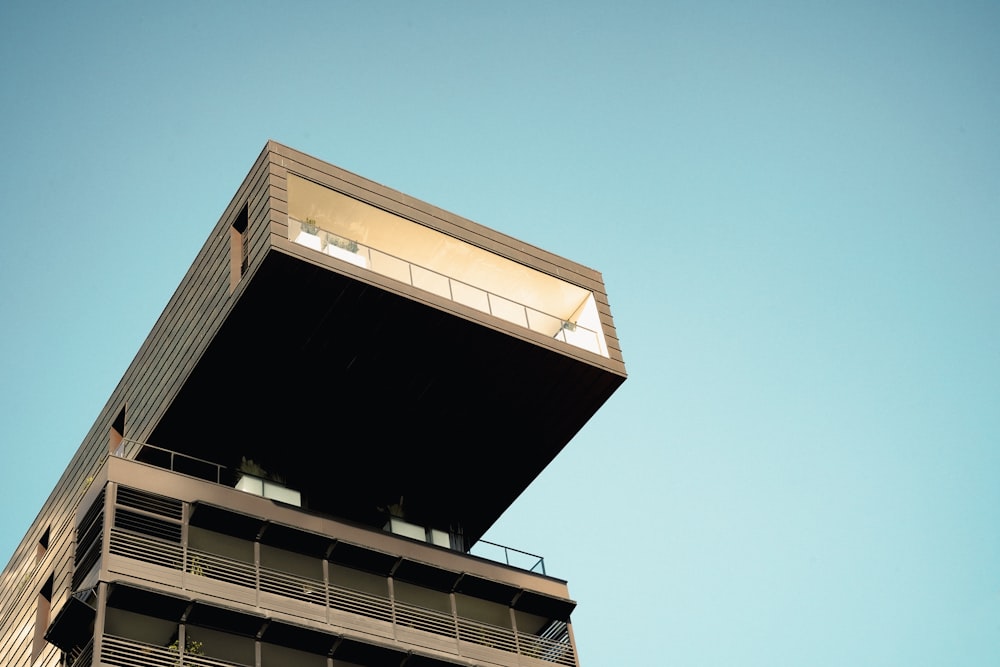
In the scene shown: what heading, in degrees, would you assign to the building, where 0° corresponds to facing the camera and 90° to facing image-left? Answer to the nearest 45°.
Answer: approximately 315°
